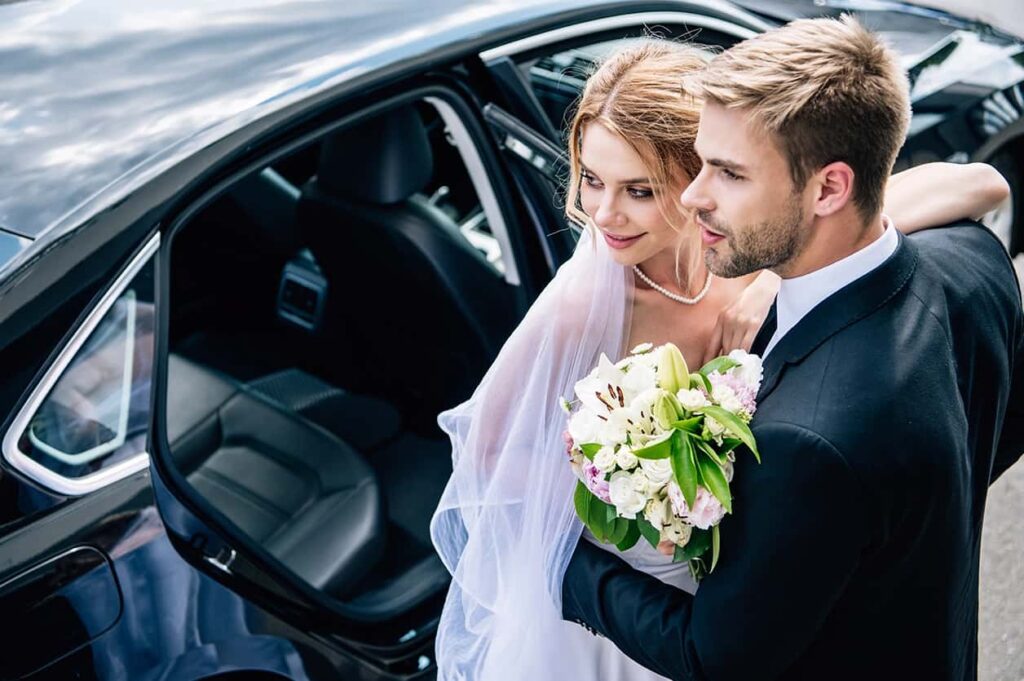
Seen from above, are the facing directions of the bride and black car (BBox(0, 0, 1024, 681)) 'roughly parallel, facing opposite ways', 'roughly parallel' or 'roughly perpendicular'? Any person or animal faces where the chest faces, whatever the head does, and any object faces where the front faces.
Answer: roughly perpendicular

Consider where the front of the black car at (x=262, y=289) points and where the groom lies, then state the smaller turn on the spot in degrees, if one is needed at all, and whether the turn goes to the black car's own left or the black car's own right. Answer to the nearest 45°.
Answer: approximately 90° to the black car's own right

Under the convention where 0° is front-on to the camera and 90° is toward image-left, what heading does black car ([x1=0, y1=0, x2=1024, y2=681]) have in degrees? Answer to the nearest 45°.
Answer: approximately 225°

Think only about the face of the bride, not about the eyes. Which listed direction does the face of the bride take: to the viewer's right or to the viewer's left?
to the viewer's left

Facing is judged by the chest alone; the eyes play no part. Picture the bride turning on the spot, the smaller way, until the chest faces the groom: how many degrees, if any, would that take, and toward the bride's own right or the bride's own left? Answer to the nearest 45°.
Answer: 0° — they already face them

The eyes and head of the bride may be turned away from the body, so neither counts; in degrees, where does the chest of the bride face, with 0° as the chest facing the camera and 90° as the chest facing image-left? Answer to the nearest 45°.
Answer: approximately 315°
